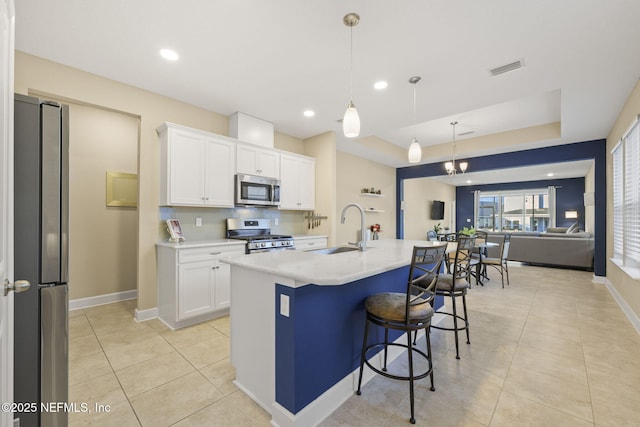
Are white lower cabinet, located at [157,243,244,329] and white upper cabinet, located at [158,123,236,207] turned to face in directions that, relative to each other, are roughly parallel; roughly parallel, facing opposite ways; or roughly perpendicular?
roughly parallel

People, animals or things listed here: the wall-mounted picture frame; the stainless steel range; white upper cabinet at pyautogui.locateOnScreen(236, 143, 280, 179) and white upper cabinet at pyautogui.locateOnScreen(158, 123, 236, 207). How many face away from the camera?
0

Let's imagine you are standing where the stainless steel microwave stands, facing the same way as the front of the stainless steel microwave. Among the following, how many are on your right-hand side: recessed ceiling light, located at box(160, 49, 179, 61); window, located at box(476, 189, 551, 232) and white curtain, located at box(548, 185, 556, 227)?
1

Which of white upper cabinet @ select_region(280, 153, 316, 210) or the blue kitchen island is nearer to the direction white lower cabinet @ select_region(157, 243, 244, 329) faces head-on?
the blue kitchen island

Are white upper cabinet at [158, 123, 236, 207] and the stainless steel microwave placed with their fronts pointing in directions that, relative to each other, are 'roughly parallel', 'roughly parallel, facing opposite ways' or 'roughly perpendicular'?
roughly parallel

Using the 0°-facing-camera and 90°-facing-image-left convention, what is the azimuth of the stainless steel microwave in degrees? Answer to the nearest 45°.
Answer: approximately 315°

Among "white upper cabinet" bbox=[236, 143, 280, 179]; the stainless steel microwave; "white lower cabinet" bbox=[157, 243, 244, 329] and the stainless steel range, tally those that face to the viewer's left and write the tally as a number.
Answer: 0

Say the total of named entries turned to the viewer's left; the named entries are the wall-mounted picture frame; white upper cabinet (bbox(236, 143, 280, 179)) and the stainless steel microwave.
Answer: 0

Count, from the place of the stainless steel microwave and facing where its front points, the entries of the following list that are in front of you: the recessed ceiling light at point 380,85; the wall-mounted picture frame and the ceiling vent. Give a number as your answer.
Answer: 2

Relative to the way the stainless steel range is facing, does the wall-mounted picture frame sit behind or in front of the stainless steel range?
behind

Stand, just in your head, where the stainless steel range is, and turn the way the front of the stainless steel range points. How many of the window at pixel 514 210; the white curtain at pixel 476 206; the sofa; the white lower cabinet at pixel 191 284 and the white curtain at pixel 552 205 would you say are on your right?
1

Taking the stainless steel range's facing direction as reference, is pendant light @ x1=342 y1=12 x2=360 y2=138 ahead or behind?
ahead

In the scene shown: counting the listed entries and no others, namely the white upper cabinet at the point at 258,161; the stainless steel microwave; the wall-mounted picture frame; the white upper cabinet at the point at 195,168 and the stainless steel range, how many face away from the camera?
0

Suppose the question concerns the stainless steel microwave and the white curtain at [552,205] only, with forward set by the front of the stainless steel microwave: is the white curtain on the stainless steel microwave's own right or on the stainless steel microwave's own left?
on the stainless steel microwave's own left
